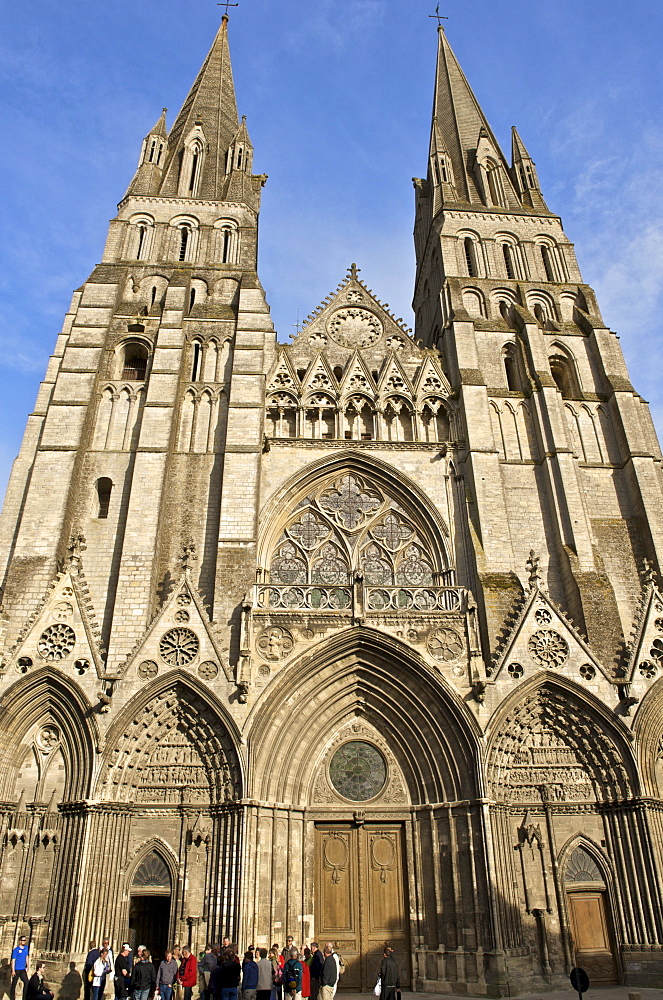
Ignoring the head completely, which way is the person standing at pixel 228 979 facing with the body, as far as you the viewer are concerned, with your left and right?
facing away from the viewer

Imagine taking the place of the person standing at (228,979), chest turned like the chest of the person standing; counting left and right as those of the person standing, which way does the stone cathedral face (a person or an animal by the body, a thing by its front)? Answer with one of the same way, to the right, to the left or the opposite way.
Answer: the opposite way

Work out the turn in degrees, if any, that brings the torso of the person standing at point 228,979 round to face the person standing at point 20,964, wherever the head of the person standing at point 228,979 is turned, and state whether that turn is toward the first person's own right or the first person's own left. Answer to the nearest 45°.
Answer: approximately 45° to the first person's own left

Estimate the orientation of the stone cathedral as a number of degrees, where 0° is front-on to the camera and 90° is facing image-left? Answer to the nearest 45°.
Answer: approximately 0°
